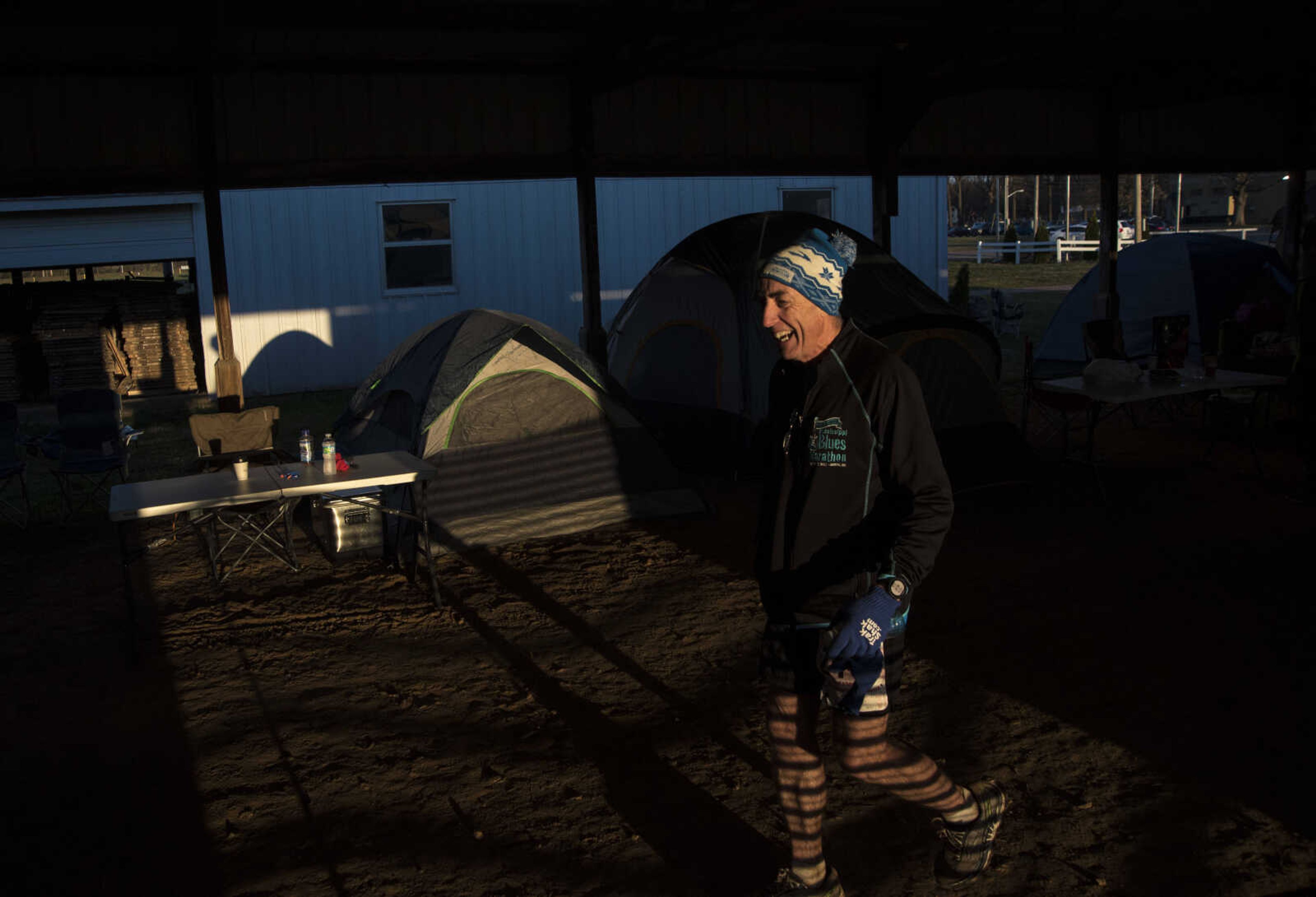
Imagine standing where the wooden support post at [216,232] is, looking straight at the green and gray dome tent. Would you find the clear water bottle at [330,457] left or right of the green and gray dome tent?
right

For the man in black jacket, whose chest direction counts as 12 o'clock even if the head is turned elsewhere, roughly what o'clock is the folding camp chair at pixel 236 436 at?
The folding camp chair is roughly at 3 o'clock from the man in black jacket.

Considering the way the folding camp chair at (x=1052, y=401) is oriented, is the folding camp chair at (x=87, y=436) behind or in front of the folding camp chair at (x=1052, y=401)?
behind

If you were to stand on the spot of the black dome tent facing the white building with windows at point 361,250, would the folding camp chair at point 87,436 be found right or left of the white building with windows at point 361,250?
left

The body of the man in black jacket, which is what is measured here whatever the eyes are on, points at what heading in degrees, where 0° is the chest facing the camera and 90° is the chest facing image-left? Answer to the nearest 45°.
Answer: approximately 45°

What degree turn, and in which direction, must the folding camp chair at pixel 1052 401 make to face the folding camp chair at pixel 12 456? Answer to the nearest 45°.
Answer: approximately 135° to its right

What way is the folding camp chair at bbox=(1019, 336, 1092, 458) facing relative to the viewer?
to the viewer's right

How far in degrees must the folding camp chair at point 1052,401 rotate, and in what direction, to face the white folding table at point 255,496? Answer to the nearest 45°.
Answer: approximately 135° to its right

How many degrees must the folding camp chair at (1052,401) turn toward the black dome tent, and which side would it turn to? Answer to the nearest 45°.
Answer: approximately 180°

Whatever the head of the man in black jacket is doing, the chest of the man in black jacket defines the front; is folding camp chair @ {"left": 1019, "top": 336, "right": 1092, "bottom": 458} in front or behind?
behind

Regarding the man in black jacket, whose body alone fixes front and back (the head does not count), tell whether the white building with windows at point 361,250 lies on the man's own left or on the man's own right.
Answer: on the man's own right

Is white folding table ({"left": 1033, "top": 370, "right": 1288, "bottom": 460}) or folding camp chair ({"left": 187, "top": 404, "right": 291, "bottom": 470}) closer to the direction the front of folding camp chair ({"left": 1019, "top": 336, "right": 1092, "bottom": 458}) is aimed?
the white folding table
